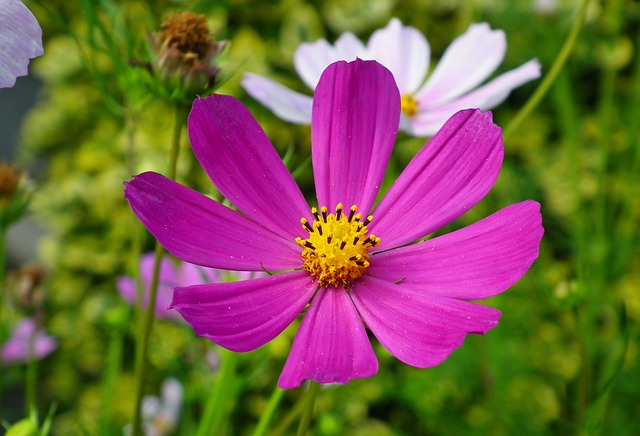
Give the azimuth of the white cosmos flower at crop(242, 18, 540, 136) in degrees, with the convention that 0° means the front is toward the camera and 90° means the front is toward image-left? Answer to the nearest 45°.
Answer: approximately 0°
